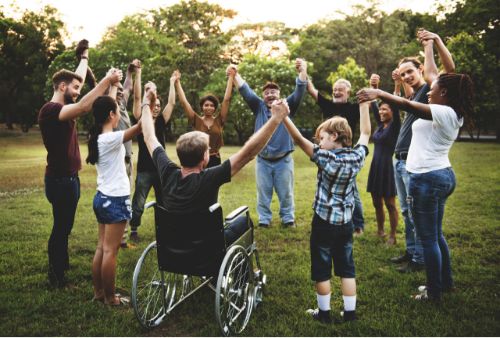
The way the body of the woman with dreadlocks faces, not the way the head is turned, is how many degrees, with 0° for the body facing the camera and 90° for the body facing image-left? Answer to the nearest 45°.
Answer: approximately 90°

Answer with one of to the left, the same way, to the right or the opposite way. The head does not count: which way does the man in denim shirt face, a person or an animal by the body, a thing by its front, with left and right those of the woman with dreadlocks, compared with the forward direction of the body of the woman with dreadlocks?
to the left

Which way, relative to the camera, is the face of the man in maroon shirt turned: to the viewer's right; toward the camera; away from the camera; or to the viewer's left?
to the viewer's right

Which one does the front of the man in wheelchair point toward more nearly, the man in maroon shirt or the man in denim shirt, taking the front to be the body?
the man in denim shirt

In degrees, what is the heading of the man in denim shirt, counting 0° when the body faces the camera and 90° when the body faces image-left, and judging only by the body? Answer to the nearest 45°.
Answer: approximately 0°

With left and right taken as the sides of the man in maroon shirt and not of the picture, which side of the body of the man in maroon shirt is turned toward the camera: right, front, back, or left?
right

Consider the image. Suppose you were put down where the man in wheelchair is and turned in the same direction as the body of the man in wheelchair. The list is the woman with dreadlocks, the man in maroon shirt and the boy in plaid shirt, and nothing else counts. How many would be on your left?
1

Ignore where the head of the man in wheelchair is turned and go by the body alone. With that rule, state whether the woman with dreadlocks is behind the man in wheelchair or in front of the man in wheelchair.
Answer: in front

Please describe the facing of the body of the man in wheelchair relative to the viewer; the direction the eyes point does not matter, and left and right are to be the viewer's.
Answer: facing away from the viewer and to the right of the viewer

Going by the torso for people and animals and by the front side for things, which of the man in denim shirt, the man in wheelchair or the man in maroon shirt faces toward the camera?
the man in denim shirt

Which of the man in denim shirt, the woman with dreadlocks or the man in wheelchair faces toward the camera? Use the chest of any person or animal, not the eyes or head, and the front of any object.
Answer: the man in denim shirt
